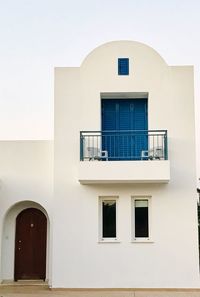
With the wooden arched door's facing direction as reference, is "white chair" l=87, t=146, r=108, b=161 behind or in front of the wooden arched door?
in front

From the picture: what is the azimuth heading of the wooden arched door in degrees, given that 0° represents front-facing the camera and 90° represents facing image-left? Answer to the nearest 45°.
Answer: approximately 0°

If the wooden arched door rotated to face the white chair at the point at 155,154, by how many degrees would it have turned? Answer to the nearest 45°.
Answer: approximately 45° to its left

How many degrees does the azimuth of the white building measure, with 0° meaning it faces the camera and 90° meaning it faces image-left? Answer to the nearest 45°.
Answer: approximately 0°
